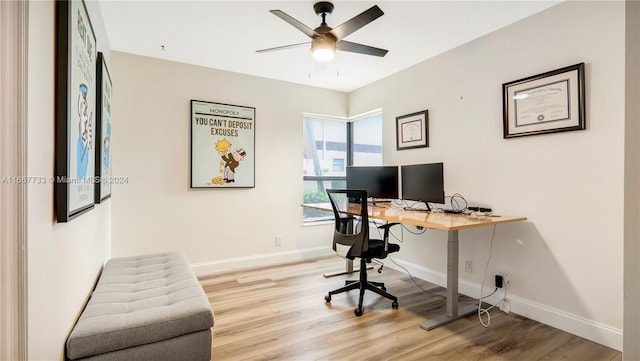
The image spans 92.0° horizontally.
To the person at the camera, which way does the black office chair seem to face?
facing away from the viewer and to the right of the viewer

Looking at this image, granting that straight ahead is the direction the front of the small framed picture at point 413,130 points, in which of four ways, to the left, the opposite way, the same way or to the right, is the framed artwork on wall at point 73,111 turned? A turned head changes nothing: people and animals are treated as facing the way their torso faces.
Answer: the opposite way

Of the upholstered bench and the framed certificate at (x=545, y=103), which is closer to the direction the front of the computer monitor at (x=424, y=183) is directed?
the upholstered bench

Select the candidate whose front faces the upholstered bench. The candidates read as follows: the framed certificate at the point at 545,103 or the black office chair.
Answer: the framed certificate

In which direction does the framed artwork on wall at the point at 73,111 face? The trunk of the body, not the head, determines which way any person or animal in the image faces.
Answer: to the viewer's right

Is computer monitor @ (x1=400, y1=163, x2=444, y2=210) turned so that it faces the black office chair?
yes

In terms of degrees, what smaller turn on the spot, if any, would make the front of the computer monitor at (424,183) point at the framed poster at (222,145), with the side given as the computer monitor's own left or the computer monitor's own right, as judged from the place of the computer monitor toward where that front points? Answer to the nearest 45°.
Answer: approximately 45° to the computer monitor's own right

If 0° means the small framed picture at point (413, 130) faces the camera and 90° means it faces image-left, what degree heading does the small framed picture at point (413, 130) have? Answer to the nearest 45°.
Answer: approximately 45°

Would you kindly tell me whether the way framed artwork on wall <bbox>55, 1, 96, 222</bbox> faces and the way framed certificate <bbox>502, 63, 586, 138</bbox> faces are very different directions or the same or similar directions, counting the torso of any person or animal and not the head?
very different directions

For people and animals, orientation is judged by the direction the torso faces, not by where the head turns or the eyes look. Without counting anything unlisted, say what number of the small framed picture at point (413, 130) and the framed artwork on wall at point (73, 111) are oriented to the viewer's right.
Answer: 1
